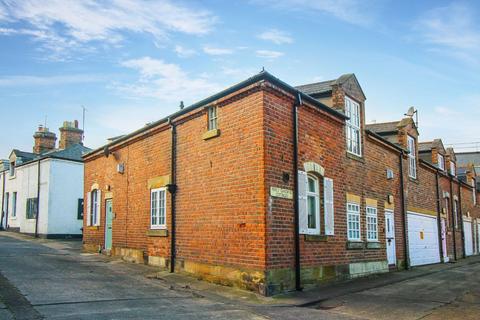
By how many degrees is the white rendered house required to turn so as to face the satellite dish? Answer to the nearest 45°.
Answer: approximately 90° to its left

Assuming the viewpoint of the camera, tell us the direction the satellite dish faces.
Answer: facing the viewer and to the left of the viewer

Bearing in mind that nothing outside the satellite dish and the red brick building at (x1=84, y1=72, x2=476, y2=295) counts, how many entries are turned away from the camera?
0

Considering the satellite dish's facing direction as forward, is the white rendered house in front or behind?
in front
